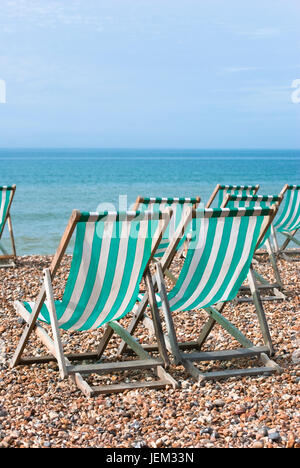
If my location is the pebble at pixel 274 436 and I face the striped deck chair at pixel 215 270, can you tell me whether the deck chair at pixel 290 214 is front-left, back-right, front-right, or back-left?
front-right

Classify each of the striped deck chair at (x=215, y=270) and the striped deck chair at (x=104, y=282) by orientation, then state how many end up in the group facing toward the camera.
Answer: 0

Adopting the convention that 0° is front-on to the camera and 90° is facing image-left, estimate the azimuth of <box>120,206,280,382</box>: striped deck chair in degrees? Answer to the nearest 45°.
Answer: approximately 135°

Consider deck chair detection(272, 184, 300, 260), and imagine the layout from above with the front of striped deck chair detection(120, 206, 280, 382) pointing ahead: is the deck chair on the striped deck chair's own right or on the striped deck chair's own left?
on the striped deck chair's own right

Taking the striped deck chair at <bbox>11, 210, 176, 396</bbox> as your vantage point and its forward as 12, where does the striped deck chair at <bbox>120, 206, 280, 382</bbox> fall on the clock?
the striped deck chair at <bbox>120, 206, 280, 382</bbox> is roughly at 4 o'clock from the striped deck chair at <bbox>11, 210, 176, 396</bbox>.

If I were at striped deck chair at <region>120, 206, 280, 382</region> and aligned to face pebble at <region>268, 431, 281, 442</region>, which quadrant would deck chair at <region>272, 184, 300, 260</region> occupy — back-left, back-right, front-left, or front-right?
back-left

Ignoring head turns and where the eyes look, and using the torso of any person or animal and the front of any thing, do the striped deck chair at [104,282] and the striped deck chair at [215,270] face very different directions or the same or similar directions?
same or similar directions

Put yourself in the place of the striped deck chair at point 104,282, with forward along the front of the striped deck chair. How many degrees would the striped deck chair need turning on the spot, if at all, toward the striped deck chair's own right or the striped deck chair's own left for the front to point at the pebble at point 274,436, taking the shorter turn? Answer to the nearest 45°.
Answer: approximately 180°

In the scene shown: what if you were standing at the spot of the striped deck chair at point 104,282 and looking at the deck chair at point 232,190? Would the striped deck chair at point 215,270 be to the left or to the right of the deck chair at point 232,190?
right

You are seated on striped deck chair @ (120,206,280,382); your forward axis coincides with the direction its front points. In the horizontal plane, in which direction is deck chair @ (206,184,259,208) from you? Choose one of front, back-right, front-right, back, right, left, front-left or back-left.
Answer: front-right
